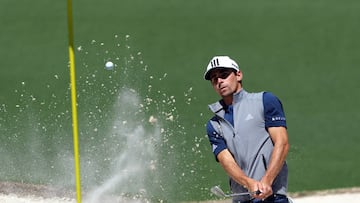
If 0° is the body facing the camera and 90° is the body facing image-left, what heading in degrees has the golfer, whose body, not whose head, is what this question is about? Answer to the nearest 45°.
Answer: approximately 45°
